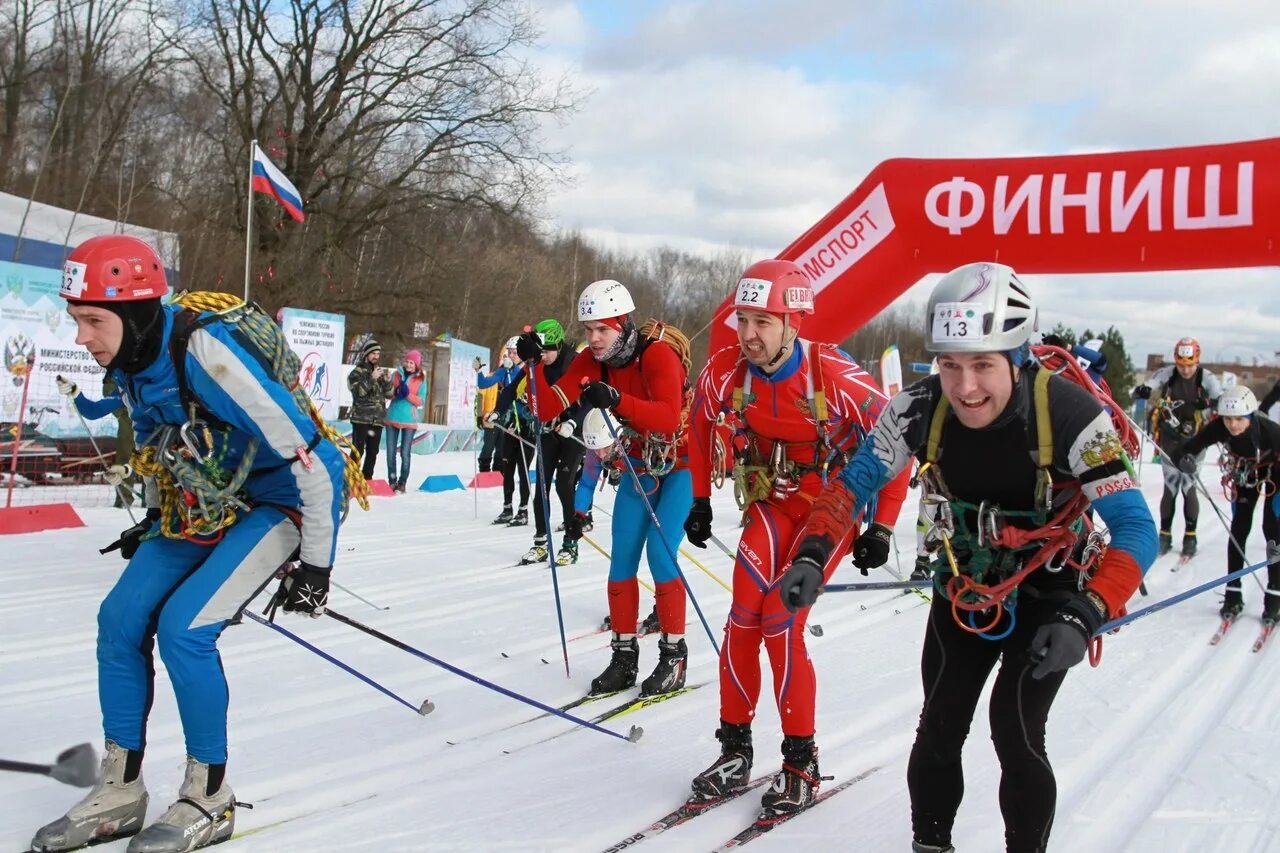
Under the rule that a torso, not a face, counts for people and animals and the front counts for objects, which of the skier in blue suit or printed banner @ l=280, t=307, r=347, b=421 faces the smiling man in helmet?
the printed banner

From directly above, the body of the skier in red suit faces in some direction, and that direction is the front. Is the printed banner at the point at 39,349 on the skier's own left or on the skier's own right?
on the skier's own right

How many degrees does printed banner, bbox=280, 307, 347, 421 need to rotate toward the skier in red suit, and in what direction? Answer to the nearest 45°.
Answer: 0° — it already faces them

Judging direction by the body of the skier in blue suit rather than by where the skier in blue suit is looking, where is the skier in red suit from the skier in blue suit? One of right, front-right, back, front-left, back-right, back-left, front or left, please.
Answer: back-left

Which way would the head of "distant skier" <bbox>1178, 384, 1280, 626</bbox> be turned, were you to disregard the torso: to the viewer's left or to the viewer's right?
to the viewer's left

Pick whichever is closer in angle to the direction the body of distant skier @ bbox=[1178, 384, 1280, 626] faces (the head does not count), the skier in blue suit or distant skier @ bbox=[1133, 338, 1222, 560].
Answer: the skier in blue suit

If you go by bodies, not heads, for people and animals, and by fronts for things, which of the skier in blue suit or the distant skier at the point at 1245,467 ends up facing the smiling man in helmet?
the distant skier

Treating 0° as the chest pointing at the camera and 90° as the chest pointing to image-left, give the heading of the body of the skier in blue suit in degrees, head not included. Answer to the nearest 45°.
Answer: approximately 45°

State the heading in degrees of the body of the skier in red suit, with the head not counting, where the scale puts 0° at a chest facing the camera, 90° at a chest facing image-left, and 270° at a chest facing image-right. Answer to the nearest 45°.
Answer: approximately 45°

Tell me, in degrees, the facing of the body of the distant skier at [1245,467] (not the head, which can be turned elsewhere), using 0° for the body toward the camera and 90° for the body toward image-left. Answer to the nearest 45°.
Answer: approximately 0°

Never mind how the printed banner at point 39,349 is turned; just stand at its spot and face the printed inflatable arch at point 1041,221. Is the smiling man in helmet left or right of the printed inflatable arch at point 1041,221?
right

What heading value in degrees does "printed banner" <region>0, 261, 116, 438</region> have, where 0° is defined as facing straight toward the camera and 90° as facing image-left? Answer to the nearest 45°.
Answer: approximately 0°
